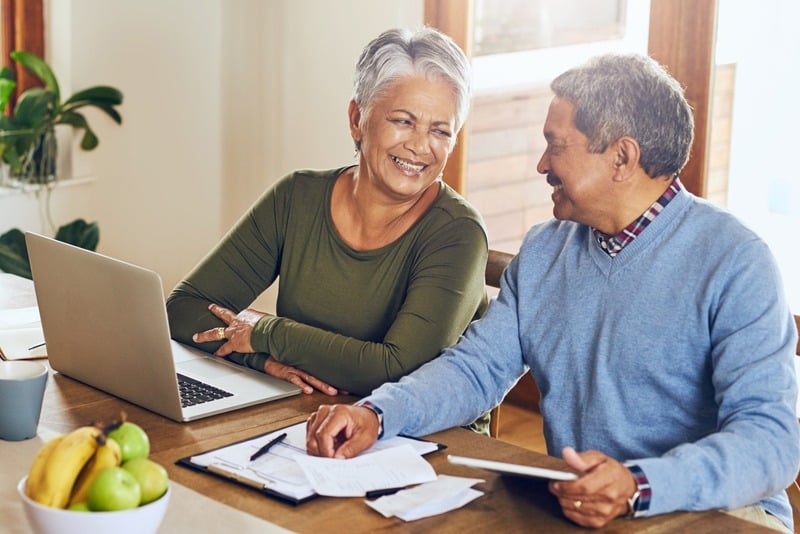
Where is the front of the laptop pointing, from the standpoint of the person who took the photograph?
facing away from the viewer and to the right of the viewer

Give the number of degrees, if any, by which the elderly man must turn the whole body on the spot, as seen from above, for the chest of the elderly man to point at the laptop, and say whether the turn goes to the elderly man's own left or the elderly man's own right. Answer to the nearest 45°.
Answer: approximately 45° to the elderly man's own right

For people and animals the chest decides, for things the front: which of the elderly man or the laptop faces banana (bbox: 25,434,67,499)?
the elderly man

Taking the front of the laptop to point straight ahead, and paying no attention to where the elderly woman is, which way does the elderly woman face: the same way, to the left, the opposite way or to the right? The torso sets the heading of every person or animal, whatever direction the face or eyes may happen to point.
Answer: the opposite way

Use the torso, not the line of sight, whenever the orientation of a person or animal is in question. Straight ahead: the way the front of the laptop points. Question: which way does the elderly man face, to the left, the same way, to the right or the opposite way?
the opposite way

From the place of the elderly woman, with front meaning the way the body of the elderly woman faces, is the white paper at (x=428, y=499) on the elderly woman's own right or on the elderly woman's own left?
on the elderly woman's own left

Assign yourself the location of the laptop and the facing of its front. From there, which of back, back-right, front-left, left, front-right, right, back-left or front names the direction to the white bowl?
back-right
